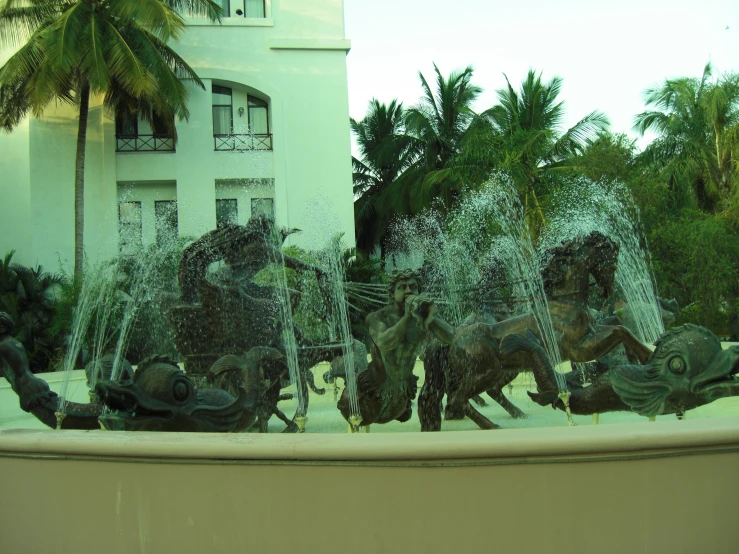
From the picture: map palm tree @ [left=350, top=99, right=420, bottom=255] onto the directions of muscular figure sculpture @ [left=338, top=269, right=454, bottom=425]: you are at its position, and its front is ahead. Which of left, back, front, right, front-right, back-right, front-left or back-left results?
back-left

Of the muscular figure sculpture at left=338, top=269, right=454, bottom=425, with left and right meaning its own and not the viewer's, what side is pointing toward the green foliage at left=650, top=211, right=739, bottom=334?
left

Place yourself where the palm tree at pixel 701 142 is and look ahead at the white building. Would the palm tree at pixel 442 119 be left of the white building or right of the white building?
right

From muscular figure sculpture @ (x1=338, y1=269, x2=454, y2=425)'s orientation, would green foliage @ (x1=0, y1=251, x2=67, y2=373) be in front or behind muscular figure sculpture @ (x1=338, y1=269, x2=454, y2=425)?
behind

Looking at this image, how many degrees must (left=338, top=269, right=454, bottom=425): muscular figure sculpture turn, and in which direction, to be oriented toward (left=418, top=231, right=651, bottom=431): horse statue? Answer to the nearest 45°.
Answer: approximately 90° to its left

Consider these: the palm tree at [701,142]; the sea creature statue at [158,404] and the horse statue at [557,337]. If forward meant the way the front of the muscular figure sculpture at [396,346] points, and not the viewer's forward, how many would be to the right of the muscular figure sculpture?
1

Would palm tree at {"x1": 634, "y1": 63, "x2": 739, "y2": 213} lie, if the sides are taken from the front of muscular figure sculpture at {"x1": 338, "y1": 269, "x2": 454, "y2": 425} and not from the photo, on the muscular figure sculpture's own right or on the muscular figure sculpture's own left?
on the muscular figure sculpture's own left

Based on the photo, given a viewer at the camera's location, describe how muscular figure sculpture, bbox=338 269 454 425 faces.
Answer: facing the viewer and to the right of the viewer

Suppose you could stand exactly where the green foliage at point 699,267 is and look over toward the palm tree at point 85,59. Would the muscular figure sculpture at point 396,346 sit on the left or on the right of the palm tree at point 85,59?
left

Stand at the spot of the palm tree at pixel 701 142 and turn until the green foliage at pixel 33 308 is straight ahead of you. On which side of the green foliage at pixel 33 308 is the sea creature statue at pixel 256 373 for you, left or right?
left

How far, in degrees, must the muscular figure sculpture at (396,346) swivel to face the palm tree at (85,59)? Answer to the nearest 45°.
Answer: approximately 180°

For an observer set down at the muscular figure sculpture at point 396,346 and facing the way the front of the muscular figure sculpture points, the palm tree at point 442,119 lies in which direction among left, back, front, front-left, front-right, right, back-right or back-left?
back-left

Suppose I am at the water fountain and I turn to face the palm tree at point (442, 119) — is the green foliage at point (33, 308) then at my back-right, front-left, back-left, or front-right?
front-left

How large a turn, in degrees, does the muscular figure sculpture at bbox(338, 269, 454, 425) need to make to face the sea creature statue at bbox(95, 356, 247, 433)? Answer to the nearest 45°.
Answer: approximately 90° to its right

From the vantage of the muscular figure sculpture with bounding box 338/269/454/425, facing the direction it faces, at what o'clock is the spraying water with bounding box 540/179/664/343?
The spraying water is roughly at 8 o'clock from the muscular figure sculpture.
